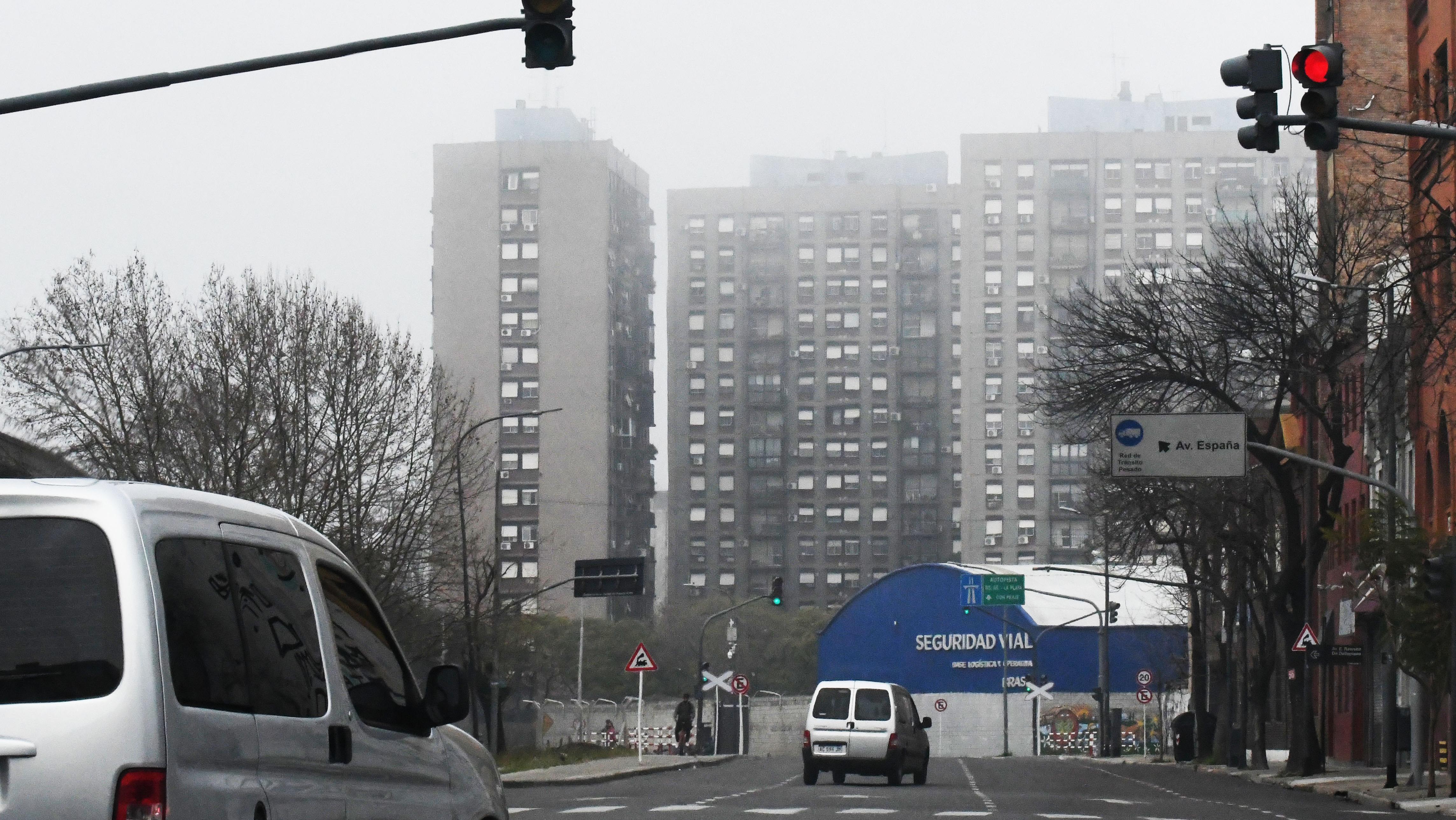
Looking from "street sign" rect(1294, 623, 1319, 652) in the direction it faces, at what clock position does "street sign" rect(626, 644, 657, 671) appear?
"street sign" rect(626, 644, 657, 671) is roughly at 3 o'clock from "street sign" rect(1294, 623, 1319, 652).

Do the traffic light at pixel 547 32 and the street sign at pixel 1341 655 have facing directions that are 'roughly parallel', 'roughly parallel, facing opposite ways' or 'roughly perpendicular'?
roughly parallel

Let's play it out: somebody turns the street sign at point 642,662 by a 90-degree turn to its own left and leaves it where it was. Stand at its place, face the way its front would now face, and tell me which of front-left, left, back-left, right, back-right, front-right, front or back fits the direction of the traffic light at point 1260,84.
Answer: right

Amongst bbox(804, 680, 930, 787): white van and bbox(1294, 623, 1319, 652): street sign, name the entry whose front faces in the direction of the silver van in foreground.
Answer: the street sign

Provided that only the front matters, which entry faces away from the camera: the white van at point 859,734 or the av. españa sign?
the white van

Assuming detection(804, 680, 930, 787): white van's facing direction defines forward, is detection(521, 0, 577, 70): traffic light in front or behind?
behind

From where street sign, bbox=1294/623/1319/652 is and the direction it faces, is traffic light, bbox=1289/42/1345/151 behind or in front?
in front

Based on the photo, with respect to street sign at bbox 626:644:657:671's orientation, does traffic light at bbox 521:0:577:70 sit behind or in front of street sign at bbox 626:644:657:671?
in front

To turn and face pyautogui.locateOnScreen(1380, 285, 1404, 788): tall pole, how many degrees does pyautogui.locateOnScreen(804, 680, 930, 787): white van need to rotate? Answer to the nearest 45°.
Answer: approximately 90° to its right

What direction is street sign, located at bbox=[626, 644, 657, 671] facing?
toward the camera

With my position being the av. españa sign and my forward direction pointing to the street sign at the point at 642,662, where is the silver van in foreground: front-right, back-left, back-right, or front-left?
back-left

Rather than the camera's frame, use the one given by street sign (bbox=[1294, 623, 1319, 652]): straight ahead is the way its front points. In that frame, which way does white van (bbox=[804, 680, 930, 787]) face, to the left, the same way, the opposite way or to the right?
the opposite way

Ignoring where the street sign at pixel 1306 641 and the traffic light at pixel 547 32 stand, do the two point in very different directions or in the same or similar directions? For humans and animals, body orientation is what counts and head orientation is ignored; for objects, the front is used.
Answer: same or similar directions

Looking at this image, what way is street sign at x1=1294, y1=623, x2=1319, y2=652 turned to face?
toward the camera

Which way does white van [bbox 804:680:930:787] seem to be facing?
away from the camera

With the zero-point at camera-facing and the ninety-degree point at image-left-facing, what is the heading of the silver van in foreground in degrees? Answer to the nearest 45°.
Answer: approximately 225°

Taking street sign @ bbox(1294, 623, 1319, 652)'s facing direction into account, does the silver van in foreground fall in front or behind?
in front

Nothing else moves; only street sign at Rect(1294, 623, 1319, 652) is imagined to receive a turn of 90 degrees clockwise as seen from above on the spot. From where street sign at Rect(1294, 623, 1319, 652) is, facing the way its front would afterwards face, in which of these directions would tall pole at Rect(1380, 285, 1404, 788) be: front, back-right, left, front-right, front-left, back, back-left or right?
left
